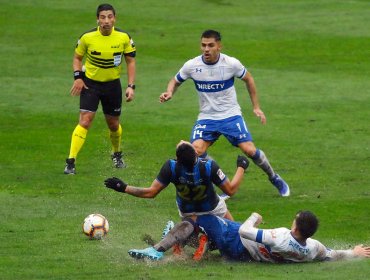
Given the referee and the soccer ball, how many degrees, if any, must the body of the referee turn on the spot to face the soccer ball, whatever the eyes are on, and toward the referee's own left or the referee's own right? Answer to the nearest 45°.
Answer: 0° — they already face it

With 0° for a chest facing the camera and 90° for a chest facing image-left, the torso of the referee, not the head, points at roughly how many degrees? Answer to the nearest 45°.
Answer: approximately 0°

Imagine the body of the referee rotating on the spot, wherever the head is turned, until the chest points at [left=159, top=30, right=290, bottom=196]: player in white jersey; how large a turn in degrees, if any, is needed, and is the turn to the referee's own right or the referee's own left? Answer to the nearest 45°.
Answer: approximately 45° to the referee's own left

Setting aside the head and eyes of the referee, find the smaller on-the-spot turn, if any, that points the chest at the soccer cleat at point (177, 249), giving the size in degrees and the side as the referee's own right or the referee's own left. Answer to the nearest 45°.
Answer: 0° — they already face it

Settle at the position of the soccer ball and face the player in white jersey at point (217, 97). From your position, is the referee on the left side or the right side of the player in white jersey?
left
